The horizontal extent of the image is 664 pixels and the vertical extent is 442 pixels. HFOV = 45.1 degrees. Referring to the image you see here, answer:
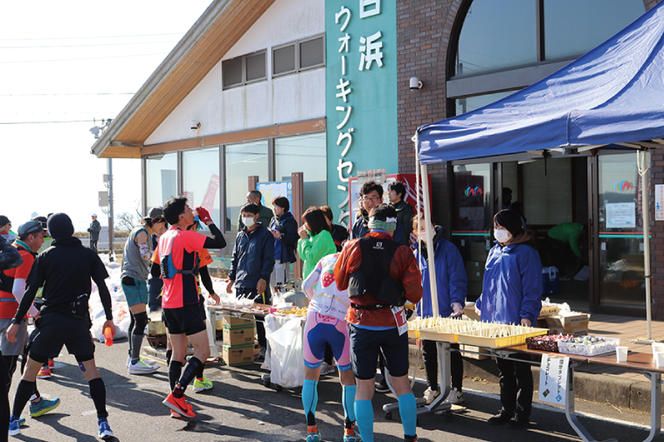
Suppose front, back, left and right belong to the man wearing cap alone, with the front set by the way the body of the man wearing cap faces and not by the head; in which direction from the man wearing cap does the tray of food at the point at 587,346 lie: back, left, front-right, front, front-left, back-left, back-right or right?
front-right

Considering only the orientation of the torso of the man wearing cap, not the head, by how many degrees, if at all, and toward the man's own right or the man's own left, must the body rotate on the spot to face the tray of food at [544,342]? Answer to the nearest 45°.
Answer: approximately 45° to the man's own right

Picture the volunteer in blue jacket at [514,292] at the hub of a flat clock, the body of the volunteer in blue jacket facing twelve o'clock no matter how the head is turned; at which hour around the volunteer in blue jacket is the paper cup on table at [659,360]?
The paper cup on table is roughly at 9 o'clock from the volunteer in blue jacket.

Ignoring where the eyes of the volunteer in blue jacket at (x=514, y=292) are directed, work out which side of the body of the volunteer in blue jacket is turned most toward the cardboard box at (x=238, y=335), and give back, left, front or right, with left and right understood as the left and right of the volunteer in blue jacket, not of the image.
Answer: right

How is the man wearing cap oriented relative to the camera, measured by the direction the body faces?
to the viewer's right
